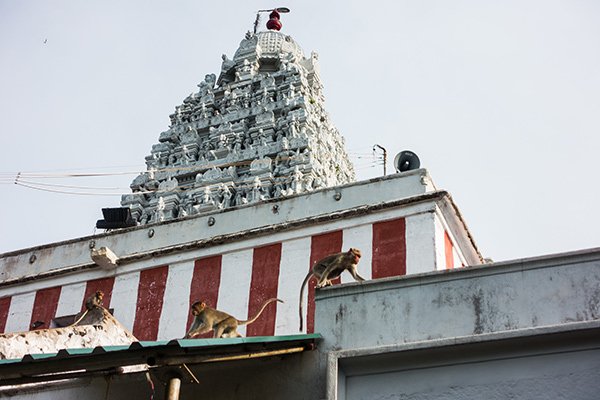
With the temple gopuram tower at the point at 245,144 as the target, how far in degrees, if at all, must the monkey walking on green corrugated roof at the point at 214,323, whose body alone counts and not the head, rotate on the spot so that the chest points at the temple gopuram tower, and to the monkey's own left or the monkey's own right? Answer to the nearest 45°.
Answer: approximately 90° to the monkey's own right

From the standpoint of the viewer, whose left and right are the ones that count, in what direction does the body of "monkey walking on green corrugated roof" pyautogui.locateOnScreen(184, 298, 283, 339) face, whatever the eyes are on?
facing to the left of the viewer

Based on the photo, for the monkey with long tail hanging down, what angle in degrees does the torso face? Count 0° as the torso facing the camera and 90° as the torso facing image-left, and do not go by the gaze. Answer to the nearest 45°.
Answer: approximately 270°

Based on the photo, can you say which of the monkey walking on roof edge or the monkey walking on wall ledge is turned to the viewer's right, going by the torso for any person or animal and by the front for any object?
the monkey walking on wall ledge

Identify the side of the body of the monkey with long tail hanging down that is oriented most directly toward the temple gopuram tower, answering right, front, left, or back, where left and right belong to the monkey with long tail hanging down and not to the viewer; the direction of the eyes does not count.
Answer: left

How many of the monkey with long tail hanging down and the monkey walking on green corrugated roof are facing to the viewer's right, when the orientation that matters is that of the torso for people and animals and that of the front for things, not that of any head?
1

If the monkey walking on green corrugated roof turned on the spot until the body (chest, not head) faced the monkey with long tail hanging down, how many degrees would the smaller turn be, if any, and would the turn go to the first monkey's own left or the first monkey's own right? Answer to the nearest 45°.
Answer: approximately 180°

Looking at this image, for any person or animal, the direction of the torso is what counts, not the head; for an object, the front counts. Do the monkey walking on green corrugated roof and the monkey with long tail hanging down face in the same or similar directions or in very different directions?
very different directions
